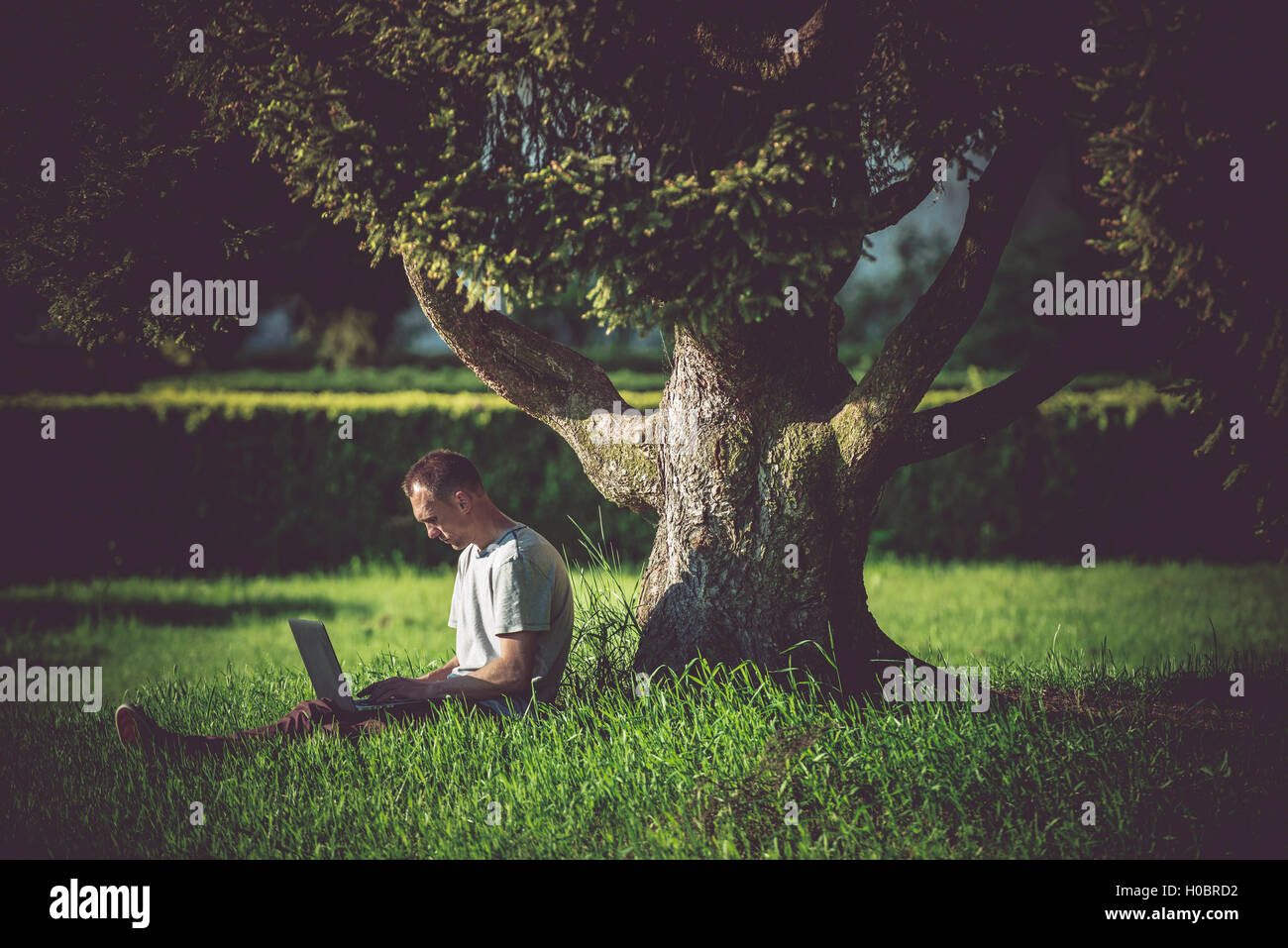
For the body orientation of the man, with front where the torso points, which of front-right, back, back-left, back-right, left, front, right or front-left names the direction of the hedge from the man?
right

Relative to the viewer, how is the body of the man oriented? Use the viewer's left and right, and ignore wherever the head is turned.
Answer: facing to the left of the viewer

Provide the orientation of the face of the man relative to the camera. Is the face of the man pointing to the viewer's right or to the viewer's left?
to the viewer's left
